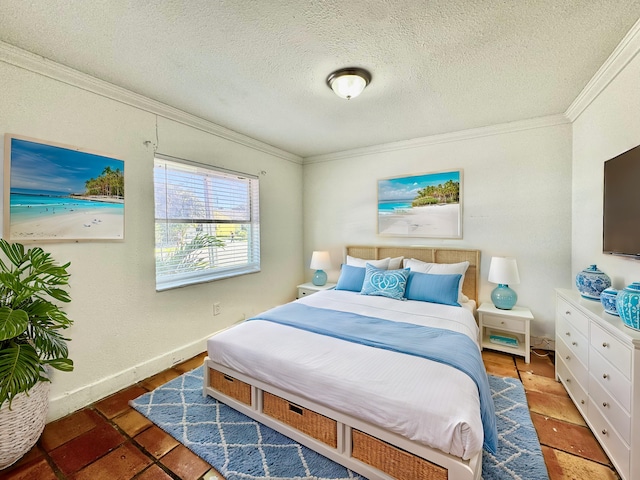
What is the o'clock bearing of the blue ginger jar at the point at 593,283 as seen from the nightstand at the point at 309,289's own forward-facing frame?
The blue ginger jar is roughly at 9 o'clock from the nightstand.

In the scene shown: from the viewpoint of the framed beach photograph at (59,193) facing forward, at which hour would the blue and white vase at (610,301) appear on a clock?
The blue and white vase is roughly at 12 o'clock from the framed beach photograph.

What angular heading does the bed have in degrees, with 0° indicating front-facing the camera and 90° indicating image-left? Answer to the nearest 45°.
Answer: approximately 45°

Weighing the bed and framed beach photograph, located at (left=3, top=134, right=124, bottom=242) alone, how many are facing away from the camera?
0

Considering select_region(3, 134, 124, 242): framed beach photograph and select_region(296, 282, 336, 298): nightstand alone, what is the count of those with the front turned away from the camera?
0

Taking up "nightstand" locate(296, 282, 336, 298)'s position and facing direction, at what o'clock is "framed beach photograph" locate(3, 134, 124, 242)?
The framed beach photograph is roughly at 12 o'clock from the nightstand.

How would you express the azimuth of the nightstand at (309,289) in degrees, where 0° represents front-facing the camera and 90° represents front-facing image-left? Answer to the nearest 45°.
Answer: approximately 45°

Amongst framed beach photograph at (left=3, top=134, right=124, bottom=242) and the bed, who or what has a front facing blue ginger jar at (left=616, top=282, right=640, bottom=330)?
the framed beach photograph

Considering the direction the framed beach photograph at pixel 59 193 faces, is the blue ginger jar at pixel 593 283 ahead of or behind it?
ahead

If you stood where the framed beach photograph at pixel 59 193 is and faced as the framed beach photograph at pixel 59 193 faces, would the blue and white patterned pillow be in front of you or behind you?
in front

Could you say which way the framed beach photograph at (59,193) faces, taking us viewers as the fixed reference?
facing the viewer and to the right of the viewer

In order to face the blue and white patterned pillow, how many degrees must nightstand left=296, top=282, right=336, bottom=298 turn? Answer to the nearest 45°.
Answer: approximately 90° to its left

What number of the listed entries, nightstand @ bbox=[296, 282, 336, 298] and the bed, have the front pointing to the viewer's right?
0
